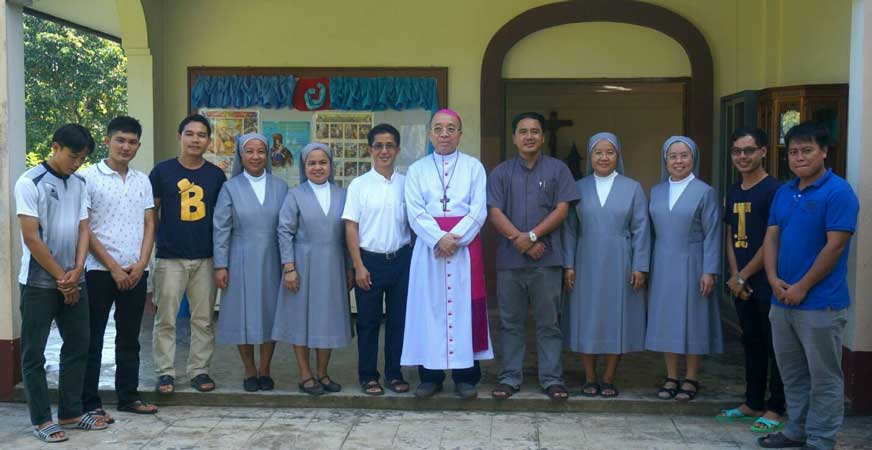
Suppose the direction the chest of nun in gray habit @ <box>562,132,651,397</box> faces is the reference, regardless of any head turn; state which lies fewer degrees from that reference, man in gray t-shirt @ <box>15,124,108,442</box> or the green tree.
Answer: the man in gray t-shirt

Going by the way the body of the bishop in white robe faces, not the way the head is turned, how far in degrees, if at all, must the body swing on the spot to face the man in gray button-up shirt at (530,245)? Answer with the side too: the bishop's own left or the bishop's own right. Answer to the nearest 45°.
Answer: approximately 90° to the bishop's own left

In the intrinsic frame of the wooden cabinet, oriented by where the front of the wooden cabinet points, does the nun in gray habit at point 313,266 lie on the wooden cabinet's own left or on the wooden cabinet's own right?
on the wooden cabinet's own right

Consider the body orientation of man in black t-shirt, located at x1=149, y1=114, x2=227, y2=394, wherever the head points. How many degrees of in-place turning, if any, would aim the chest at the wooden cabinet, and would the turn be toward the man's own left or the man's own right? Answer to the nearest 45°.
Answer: approximately 90° to the man's own left

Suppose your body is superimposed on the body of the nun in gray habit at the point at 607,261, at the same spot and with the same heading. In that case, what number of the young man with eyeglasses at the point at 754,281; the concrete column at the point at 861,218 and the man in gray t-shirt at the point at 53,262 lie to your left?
2

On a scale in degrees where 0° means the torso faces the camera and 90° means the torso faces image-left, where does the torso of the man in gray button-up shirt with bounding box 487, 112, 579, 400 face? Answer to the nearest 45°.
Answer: approximately 0°
